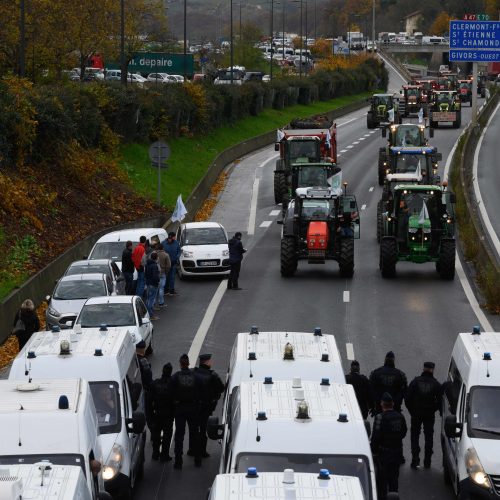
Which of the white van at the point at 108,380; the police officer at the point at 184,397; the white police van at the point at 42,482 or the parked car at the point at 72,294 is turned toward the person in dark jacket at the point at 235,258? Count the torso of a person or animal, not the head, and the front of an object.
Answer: the police officer

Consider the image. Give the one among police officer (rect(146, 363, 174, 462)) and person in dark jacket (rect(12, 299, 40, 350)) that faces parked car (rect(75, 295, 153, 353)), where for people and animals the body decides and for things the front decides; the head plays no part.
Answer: the police officer

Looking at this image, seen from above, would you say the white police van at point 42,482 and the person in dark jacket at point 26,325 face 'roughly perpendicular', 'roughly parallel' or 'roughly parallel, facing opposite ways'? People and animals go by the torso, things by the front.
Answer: roughly parallel, facing opposite ways

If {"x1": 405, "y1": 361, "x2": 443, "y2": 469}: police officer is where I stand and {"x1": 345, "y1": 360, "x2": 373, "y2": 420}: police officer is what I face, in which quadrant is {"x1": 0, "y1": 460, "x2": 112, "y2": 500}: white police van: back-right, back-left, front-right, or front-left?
front-left

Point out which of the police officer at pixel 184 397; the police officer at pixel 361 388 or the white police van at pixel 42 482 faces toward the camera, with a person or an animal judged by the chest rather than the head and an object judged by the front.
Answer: the white police van

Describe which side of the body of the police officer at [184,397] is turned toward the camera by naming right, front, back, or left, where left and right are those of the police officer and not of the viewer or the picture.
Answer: back

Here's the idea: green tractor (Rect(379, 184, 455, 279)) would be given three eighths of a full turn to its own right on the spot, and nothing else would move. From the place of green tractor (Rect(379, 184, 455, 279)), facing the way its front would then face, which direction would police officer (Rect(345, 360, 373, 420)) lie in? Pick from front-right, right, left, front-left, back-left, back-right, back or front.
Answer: back-left

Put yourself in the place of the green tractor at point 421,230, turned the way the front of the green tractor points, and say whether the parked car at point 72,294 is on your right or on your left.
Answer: on your right

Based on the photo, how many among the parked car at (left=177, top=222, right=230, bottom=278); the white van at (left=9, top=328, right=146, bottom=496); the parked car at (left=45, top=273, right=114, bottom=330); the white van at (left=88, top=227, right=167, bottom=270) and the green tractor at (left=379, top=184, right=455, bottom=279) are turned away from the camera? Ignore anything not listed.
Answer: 0

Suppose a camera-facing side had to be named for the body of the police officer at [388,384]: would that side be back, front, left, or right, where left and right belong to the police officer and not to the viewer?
back

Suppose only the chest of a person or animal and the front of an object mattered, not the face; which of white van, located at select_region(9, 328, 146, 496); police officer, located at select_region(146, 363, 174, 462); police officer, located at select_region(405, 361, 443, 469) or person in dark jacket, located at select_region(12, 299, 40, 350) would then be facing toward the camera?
the white van

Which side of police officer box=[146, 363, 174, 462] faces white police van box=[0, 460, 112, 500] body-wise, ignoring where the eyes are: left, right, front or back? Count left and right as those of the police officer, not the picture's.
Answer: back

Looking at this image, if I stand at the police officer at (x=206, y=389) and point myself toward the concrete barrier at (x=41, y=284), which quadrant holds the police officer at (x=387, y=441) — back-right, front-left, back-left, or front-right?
back-right

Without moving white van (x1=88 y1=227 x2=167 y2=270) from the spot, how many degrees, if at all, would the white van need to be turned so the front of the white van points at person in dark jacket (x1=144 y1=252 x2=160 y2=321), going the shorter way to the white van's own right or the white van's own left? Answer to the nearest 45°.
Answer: approximately 45° to the white van's own left

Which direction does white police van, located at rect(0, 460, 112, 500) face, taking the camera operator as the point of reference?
facing the viewer

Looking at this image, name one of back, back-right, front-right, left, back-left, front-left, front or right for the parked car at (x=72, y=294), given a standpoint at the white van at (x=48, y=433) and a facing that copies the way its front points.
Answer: back

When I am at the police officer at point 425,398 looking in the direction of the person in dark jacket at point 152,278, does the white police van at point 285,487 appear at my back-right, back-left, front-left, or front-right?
back-left

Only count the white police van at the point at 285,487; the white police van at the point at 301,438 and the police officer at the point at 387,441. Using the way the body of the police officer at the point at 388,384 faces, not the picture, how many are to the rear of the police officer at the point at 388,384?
3

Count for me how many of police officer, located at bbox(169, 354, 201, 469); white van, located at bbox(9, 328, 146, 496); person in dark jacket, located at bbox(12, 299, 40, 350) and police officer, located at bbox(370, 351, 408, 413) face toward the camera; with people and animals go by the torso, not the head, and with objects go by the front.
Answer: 1

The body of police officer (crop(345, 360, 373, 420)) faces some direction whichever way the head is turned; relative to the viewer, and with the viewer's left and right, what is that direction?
facing away from the viewer

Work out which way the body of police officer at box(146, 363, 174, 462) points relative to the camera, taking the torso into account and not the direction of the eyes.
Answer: away from the camera

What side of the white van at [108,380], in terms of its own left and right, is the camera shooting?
front

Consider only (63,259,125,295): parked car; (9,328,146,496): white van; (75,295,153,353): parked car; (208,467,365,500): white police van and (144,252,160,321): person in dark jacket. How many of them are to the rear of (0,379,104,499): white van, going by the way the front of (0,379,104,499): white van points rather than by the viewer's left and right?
4
